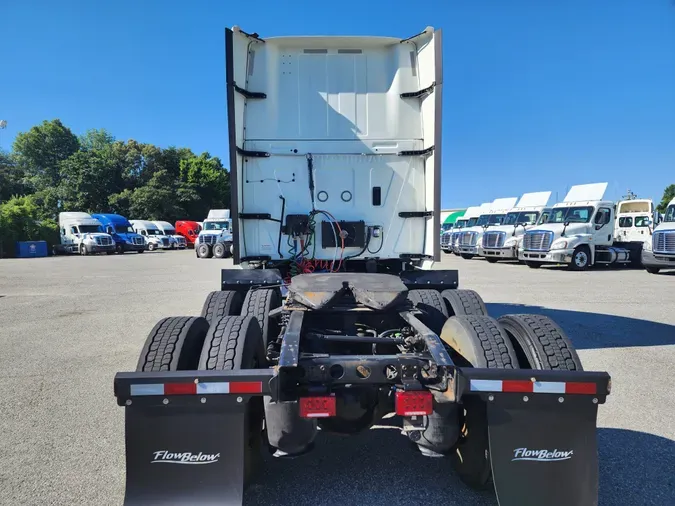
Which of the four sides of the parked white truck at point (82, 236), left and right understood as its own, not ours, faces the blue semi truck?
left

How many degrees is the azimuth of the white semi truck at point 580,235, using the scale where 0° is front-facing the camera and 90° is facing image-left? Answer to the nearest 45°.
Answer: approximately 45°

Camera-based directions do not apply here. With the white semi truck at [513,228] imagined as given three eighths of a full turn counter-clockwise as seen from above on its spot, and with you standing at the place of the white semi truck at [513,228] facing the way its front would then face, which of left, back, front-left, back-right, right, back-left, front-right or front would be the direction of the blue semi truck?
back

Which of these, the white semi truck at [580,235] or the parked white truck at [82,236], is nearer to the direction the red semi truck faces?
the white semi truck

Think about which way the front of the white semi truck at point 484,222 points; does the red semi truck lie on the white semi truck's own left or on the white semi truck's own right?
on the white semi truck's own right

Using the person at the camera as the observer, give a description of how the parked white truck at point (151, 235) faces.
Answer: facing the viewer and to the right of the viewer

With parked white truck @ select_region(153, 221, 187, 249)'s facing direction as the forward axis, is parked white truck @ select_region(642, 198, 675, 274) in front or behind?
in front

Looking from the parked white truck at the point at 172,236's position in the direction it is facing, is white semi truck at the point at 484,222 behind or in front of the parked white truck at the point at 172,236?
in front

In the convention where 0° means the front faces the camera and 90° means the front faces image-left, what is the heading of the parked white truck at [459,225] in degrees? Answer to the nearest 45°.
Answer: approximately 45°
